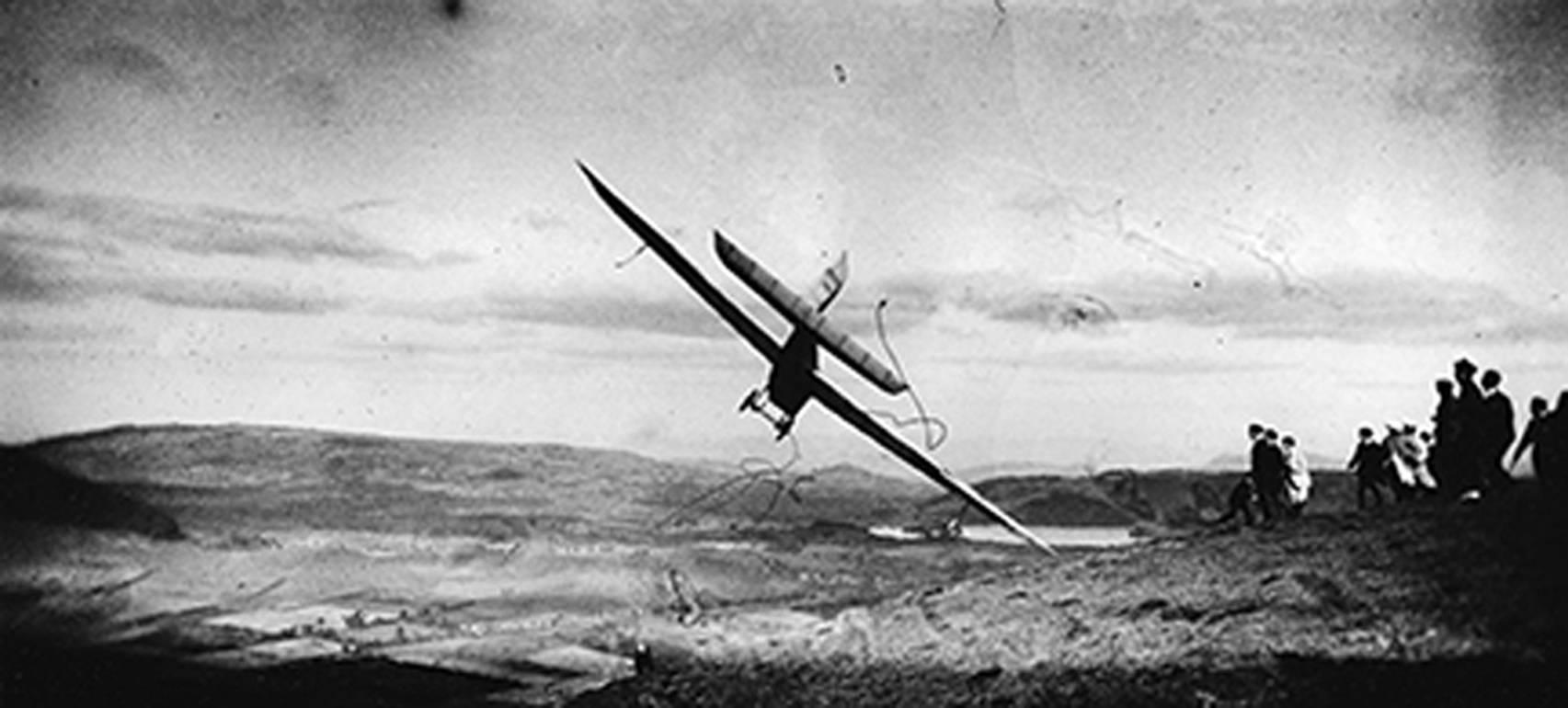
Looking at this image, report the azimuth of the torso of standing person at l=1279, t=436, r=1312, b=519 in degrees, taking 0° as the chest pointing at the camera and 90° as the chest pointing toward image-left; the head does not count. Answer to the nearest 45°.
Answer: approximately 90°

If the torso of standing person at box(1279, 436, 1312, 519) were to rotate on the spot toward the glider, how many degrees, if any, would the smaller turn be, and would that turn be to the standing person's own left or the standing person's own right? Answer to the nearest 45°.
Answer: approximately 45° to the standing person's own left

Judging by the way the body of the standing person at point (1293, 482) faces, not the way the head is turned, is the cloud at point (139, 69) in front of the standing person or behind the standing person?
in front

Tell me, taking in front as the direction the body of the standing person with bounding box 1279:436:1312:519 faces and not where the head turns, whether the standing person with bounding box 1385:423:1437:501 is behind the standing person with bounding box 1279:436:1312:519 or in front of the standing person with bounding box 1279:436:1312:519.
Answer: behind

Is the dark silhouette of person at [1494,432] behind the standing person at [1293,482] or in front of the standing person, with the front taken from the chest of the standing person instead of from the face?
behind

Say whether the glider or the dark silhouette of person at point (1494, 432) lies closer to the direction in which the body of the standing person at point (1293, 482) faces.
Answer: the glider

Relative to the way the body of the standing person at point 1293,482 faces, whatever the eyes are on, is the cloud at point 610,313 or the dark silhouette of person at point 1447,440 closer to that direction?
the cloud
